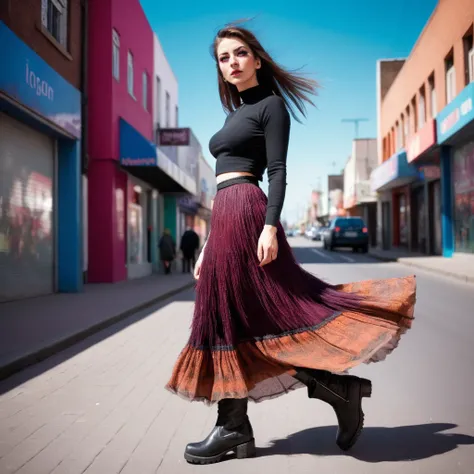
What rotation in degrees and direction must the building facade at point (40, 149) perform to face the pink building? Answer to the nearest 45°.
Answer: approximately 90° to its left

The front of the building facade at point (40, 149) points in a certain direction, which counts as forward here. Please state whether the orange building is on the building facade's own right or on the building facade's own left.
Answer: on the building facade's own left

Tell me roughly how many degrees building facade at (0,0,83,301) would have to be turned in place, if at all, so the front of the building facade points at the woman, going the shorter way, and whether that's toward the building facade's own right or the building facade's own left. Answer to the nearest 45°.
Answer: approximately 45° to the building facade's own right

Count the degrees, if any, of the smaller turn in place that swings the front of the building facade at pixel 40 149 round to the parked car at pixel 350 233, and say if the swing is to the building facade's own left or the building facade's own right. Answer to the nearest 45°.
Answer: approximately 90° to the building facade's own left

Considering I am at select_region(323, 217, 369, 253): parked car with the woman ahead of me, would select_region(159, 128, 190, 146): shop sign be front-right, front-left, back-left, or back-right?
front-right

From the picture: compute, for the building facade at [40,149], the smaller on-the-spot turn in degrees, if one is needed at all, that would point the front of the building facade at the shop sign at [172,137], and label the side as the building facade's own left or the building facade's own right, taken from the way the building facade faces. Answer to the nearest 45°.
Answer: approximately 90° to the building facade's own left

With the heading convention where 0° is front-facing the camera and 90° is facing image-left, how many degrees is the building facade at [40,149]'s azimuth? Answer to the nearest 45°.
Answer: approximately 315°

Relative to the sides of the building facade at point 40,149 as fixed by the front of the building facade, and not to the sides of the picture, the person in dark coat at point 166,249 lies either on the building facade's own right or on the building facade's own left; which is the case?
on the building facade's own left
